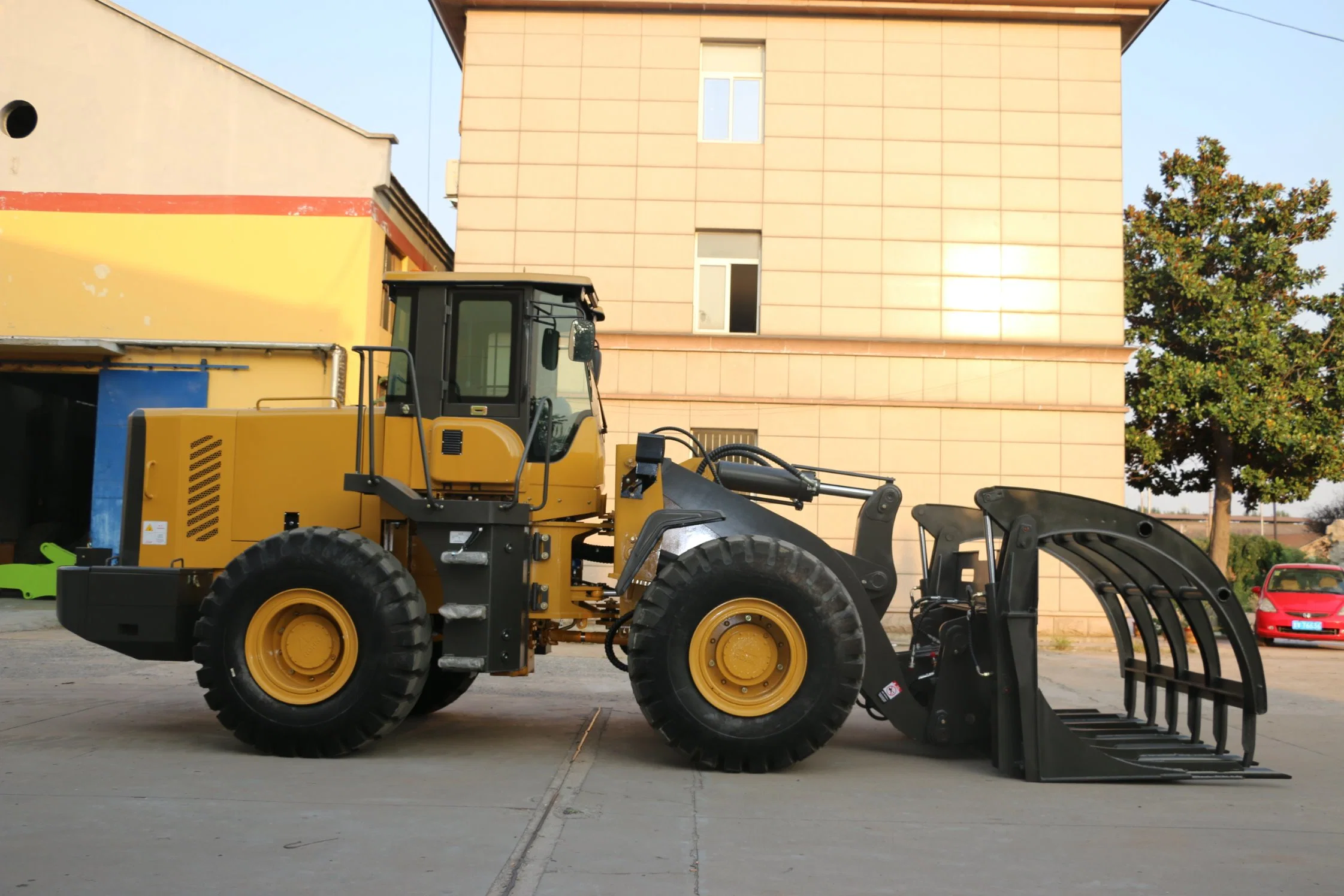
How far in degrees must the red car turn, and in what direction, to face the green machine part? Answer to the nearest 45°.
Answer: approximately 45° to its right

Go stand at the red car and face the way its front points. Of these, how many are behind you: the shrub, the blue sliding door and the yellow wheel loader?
1

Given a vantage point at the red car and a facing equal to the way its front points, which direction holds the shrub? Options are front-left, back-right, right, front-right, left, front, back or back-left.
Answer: back

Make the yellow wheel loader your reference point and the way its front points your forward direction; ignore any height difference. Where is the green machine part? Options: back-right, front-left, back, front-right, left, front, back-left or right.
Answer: back-left

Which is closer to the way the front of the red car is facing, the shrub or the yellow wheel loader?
the yellow wheel loader

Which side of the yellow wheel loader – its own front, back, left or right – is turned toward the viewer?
right

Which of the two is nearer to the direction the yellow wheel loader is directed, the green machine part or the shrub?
the shrub

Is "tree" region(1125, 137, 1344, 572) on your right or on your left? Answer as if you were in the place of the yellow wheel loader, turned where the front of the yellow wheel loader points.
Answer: on your left

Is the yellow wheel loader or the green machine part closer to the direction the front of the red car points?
the yellow wheel loader

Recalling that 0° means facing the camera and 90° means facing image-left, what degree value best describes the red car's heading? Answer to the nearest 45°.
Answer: approximately 0°

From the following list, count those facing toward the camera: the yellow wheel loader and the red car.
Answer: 1

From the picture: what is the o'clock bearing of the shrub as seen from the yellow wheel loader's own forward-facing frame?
The shrub is roughly at 10 o'clock from the yellow wheel loader.
